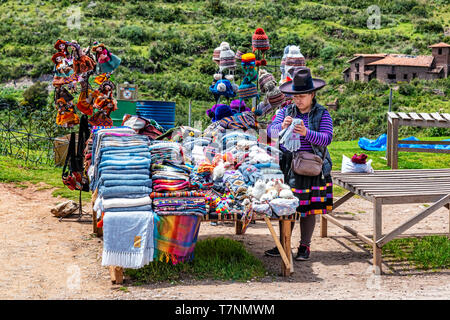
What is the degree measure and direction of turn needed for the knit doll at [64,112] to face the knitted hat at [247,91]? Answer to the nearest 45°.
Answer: approximately 90° to its left

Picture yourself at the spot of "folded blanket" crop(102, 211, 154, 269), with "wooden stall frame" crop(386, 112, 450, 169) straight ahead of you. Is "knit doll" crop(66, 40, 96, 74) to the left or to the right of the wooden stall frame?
left

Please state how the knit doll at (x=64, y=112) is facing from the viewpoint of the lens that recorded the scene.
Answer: facing the viewer

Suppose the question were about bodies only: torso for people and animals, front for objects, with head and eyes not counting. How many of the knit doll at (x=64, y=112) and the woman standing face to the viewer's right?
0

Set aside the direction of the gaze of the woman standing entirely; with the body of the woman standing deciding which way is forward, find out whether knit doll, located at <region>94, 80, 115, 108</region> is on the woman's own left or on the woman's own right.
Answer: on the woman's own right

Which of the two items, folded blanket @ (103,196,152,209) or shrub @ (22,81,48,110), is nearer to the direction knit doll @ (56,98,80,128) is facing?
the folded blanket

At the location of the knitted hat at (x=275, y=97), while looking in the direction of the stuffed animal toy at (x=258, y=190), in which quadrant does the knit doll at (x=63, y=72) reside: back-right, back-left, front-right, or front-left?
front-right

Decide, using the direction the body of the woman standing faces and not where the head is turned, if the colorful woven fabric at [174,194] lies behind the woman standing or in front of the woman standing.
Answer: in front
